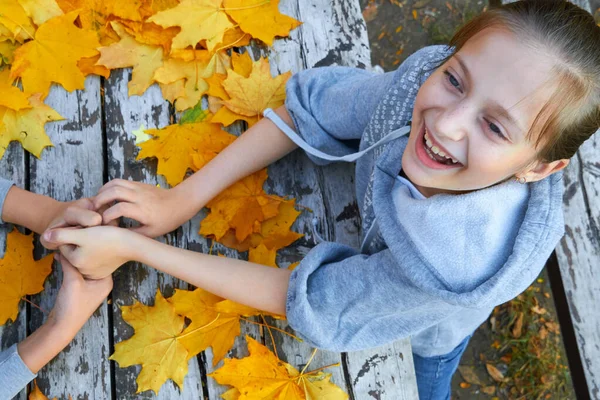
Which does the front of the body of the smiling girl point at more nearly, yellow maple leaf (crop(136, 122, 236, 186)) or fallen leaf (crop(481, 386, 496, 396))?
the yellow maple leaf

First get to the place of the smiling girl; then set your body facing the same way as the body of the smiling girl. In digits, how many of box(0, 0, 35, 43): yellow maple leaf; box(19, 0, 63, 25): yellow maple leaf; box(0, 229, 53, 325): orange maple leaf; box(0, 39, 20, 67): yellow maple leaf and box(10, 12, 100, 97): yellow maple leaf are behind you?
0

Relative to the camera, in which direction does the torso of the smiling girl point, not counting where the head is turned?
to the viewer's left

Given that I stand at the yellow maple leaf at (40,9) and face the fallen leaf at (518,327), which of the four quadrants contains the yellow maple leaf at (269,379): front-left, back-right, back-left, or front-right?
front-right

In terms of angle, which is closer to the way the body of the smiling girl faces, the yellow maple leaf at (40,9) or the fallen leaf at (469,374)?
the yellow maple leaf

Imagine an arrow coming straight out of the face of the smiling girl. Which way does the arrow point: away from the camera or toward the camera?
toward the camera
